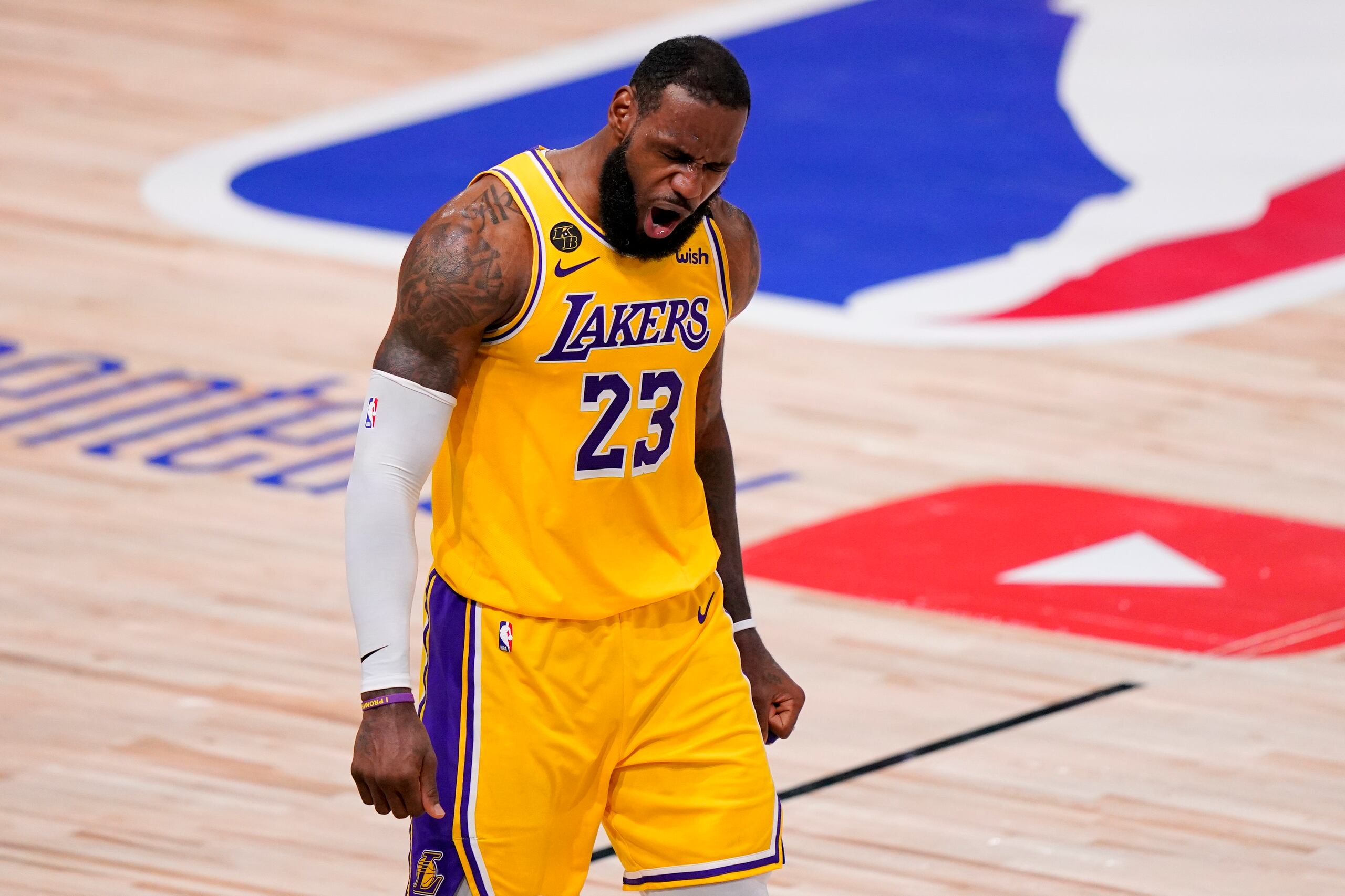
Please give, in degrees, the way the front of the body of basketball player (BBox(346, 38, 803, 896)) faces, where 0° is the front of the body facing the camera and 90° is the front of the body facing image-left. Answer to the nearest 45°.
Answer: approximately 315°

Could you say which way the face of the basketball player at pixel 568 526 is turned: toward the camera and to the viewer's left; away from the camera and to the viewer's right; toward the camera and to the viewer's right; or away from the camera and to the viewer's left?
toward the camera and to the viewer's right
